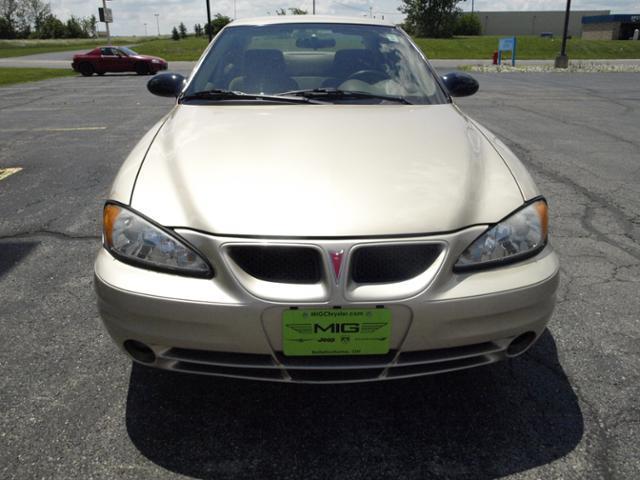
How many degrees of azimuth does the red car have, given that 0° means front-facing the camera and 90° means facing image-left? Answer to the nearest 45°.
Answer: approximately 270°
